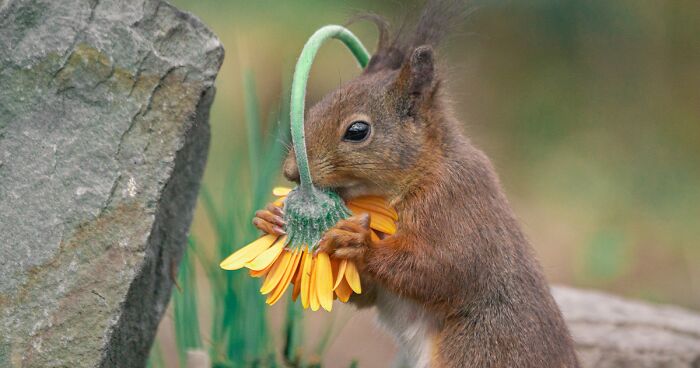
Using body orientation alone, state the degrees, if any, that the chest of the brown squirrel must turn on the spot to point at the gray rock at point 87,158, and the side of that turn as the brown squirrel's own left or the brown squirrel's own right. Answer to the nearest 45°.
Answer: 0° — it already faces it

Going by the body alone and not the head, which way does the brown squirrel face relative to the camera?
to the viewer's left
